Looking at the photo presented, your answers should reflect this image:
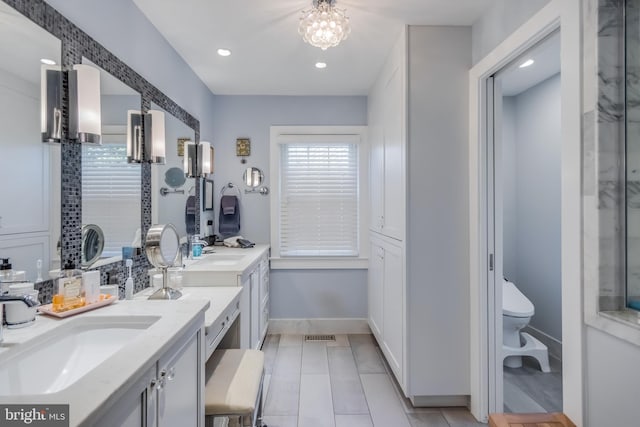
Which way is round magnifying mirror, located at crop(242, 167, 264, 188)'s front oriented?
toward the camera

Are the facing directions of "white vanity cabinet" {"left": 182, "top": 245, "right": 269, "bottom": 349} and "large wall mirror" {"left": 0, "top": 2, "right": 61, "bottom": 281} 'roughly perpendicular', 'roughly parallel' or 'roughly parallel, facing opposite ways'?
roughly parallel

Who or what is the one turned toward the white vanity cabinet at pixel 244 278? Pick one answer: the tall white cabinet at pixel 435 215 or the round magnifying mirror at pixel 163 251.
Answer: the tall white cabinet

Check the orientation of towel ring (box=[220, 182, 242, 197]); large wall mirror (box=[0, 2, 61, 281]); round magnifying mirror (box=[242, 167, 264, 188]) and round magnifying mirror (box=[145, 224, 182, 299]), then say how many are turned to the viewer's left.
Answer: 0

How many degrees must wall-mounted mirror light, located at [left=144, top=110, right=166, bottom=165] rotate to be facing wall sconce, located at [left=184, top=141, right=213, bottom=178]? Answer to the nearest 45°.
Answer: approximately 135° to its left

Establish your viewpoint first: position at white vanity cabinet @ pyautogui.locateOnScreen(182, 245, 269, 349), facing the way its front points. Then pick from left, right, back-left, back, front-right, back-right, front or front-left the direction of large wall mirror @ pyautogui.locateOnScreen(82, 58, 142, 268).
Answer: back-right

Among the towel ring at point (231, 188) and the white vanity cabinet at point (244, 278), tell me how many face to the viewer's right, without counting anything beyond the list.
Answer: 1

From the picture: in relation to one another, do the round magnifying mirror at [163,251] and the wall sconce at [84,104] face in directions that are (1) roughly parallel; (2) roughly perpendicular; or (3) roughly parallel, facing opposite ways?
roughly parallel

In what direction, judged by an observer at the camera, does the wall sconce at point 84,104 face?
facing the viewer and to the right of the viewer

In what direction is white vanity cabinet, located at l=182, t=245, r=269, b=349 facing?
to the viewer's right

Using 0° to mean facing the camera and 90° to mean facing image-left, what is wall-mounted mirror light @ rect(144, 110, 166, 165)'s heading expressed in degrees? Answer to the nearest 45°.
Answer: approximately 315°

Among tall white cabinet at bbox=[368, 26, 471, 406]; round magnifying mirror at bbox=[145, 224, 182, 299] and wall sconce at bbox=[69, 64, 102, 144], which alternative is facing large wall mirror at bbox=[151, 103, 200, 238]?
the tall white cabinet
